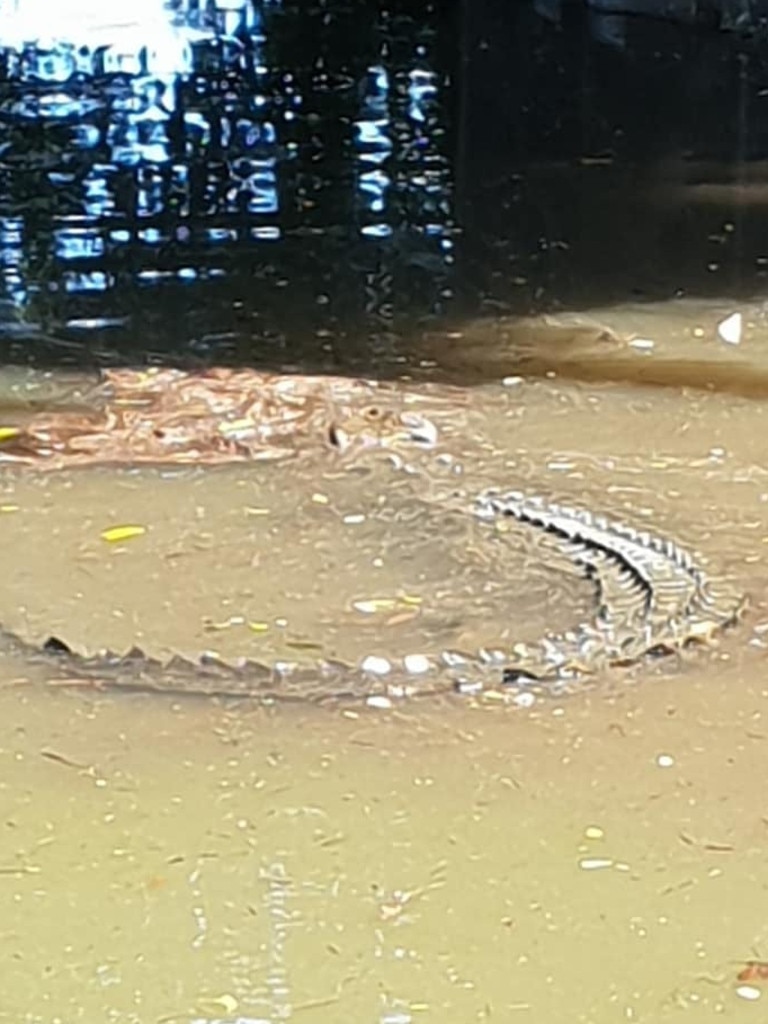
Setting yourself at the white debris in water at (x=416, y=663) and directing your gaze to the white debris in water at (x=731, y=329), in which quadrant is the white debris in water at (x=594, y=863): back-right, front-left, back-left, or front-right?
back-right

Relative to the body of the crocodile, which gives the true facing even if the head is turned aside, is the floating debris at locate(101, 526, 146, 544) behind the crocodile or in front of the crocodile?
in front

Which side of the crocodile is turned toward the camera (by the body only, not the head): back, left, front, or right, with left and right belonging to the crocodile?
left

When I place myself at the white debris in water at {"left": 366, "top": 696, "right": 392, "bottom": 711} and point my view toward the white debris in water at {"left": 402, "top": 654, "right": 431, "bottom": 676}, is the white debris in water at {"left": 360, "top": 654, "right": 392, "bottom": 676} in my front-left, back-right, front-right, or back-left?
front-left

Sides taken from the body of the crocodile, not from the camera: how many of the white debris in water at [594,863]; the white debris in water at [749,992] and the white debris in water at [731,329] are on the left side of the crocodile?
2

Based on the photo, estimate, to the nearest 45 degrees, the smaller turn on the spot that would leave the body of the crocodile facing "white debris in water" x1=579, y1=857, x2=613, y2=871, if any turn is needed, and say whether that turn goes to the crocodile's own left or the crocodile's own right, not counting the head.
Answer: approximately 90° to the crocodile's own left

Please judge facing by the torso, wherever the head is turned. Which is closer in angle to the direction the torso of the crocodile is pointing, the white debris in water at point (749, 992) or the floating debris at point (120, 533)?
the floating debris

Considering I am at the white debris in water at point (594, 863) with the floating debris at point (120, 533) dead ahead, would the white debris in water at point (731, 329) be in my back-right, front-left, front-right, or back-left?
front-right

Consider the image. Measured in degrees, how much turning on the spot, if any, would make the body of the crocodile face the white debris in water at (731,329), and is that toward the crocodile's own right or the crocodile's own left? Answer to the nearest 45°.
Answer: approximately 90° to the crocodile's own right
